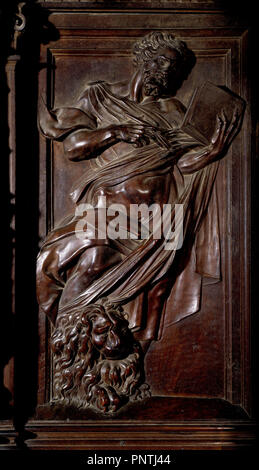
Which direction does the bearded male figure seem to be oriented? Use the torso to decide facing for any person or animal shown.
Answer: toward the camera
